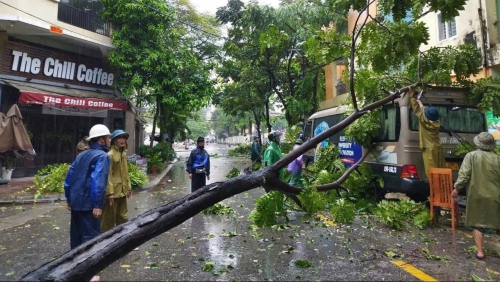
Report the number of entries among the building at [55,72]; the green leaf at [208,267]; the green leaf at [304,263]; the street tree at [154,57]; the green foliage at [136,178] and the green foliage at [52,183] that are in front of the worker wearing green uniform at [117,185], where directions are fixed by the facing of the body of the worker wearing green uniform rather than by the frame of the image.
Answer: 2

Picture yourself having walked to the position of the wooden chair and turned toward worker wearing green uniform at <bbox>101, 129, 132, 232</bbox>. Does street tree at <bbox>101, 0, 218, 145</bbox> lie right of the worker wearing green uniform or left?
right

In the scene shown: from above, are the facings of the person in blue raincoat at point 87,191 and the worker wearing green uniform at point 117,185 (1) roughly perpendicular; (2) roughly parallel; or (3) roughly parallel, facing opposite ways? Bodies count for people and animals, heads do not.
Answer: roughly perpendicular

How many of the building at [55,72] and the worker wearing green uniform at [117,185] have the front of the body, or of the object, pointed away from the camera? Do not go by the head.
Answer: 0

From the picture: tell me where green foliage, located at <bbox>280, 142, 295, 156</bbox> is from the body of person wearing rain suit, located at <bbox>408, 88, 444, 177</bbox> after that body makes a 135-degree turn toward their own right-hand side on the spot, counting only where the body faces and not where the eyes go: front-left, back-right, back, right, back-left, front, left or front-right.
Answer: back-left

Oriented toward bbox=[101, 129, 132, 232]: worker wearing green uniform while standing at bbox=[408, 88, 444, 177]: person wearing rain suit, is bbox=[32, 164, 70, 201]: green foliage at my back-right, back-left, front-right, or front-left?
front-right

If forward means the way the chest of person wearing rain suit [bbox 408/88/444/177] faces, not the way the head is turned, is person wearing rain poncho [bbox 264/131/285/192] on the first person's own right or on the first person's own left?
on the first person's own left

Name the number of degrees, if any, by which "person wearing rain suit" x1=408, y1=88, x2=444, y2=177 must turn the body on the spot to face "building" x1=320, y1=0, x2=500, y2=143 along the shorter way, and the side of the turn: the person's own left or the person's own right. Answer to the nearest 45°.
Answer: approximately 45° to the person's own right

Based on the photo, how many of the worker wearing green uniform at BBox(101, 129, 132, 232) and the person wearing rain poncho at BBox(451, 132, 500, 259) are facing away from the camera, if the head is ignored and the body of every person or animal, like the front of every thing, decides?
1

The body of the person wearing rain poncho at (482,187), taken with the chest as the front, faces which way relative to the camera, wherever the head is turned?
away from the camera

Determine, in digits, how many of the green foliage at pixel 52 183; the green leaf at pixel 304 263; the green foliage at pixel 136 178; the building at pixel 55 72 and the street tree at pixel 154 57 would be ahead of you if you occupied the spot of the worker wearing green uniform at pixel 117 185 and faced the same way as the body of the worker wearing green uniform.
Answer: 1

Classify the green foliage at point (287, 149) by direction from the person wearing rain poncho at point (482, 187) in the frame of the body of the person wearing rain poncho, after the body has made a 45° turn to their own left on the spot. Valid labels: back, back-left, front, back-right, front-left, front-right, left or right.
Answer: front

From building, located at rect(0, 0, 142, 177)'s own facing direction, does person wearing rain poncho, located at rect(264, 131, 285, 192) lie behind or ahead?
ahead

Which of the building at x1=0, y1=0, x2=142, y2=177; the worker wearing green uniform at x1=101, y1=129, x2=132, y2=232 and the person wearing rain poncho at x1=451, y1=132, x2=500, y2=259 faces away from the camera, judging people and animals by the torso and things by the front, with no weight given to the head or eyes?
the person wearing rain poncho

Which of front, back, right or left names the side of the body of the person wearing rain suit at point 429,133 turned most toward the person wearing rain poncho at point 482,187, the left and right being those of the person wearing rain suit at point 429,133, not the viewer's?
back

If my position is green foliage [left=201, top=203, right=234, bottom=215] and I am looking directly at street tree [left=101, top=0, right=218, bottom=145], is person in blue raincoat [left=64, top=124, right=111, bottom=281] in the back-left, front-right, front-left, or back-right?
back-left

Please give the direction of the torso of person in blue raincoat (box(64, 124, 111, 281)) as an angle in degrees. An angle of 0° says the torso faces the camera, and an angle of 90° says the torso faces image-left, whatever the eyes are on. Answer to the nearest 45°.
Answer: approximately 225°

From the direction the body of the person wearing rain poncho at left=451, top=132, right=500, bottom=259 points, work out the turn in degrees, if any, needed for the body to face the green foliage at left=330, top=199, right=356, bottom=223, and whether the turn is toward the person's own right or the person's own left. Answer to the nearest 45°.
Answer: approximately 90° to the person's own left
